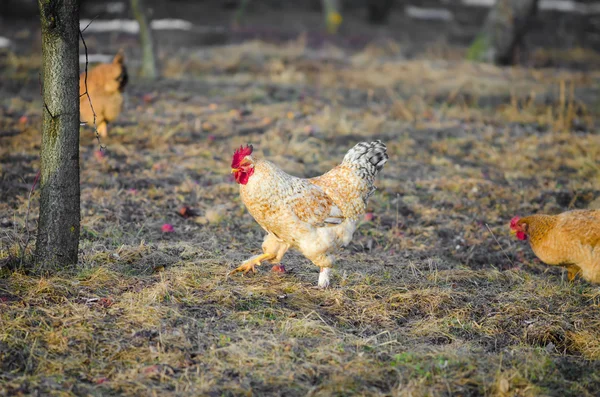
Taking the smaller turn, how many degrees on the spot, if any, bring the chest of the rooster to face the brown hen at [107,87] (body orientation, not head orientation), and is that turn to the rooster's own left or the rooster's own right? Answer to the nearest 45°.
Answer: approximately 45° to the rooster's own right

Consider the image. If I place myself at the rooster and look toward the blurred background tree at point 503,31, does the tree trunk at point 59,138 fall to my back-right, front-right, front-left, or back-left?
back-left

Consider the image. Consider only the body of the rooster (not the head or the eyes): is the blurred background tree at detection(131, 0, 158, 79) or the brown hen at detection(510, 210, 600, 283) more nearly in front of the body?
the blurred background tree

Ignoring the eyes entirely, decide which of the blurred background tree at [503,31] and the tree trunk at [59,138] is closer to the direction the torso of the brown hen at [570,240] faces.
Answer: the tree trunk

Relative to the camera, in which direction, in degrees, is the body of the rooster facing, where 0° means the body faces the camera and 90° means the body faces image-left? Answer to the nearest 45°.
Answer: approximately 90°

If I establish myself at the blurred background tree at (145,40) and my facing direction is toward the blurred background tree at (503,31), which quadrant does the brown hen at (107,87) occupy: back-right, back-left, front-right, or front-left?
back-right

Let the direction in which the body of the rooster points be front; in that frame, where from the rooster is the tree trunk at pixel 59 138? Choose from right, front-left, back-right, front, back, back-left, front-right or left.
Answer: front

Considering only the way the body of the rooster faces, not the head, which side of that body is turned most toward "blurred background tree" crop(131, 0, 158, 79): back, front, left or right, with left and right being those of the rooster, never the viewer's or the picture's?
right

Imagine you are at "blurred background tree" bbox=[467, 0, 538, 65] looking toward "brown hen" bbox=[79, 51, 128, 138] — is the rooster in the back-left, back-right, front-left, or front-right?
front-left

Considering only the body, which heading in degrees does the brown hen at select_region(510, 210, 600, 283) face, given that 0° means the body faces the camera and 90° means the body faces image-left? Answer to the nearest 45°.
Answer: approximately 90°

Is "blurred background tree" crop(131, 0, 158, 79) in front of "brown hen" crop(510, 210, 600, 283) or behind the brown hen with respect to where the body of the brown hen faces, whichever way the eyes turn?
in front

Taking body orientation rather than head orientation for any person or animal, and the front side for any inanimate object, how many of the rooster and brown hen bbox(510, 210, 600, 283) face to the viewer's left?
2

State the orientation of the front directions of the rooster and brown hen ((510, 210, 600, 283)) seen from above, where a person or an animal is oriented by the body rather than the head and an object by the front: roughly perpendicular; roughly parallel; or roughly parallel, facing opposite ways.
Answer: roughly parallel

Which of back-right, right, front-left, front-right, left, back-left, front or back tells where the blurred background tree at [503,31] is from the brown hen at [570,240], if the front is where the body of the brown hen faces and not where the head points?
right

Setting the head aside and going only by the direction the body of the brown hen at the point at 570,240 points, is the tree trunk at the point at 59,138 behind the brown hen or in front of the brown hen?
in front
